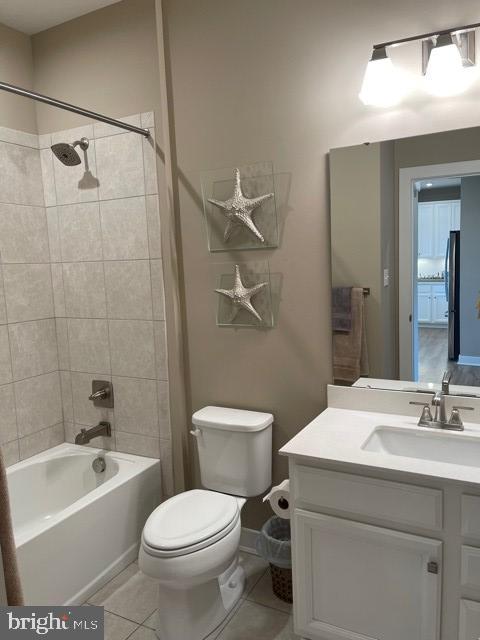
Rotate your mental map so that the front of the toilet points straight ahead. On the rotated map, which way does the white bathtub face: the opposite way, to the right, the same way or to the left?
to the left

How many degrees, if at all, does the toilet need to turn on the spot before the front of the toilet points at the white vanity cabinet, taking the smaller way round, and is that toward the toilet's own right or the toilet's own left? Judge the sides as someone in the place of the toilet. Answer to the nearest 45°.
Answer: approximately 90° to the toilet's own left

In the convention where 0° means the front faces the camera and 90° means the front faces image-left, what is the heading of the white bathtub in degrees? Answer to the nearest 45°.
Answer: approximately 315°

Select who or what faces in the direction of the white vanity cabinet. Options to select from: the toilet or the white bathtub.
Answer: the white bathtub

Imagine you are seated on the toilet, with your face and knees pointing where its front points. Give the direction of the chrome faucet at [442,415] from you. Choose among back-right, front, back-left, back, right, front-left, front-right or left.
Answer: back-left

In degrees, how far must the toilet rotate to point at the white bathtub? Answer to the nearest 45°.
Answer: approximately 90° to its right
